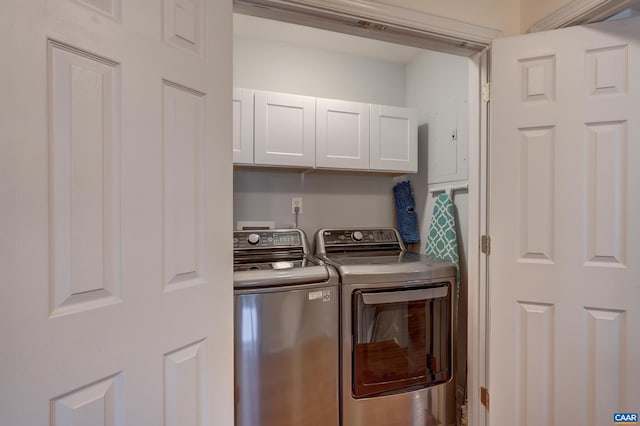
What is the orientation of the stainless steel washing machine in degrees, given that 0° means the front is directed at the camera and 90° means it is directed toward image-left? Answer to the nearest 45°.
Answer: approximately 0°

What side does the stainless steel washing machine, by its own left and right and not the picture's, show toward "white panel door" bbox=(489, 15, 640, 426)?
left

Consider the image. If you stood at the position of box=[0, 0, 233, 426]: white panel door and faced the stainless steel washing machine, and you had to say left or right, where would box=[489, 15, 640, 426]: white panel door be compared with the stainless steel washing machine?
right

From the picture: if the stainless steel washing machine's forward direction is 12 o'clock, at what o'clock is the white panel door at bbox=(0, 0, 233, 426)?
The white panel door is roughly at 1 o'clock from the stainless steel washing machine.
